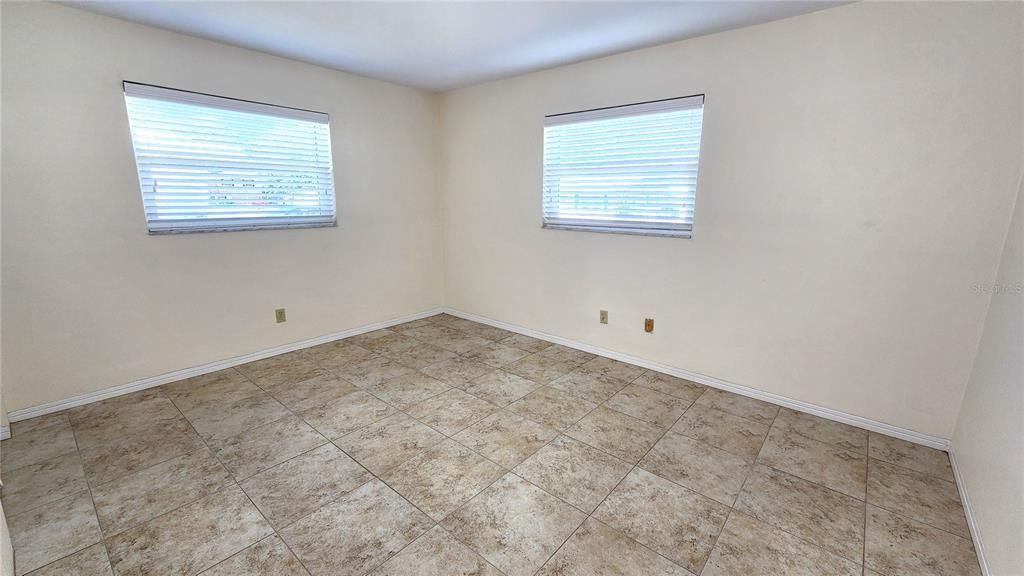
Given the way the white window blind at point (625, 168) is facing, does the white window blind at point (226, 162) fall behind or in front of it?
in front

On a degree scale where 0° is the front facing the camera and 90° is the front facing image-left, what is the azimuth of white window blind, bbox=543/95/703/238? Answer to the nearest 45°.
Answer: approximately 45°
